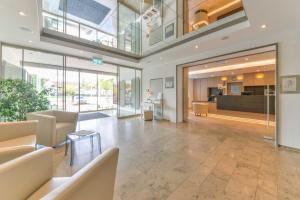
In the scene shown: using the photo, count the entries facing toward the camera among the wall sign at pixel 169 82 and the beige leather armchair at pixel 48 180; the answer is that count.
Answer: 1

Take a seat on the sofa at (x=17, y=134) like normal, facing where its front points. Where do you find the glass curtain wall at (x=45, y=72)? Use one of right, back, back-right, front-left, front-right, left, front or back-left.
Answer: back-left

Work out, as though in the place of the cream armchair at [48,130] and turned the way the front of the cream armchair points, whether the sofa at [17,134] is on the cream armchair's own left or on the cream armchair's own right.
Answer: on the cream armchair's own right

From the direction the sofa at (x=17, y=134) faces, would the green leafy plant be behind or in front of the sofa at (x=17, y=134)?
behind

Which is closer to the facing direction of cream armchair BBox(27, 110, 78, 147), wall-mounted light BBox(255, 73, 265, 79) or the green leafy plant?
the wall-mounted light

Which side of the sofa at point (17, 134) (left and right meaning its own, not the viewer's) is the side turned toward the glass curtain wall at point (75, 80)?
left

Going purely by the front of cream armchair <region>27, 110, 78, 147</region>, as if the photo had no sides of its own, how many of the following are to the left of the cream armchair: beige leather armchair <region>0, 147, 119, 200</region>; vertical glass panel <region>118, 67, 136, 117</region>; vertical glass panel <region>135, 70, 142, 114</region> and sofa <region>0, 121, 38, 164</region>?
2

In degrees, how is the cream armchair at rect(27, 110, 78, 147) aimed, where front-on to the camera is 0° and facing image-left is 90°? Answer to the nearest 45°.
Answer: approximately 315°
